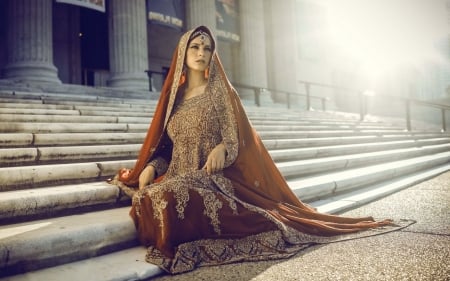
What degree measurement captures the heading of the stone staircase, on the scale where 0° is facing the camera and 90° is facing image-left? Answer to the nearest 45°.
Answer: approximately 315°

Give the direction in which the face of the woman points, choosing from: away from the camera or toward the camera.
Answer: toward the camera
